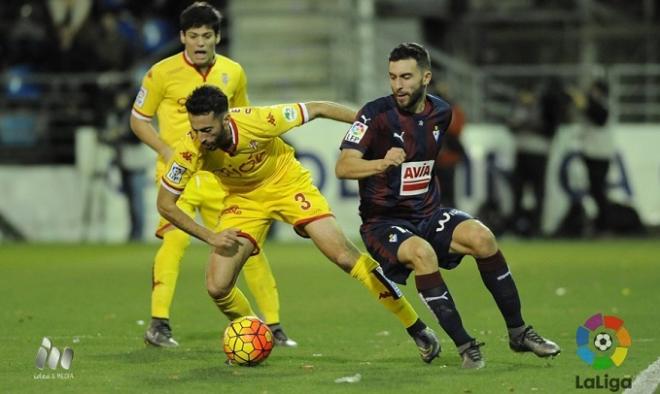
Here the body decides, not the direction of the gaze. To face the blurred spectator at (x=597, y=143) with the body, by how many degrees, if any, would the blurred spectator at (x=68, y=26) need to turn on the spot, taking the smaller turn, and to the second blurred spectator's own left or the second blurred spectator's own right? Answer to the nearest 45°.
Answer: approximately 45° to the second blurred spectator's own left

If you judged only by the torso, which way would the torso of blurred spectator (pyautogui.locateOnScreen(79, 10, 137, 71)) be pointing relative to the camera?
toward the camera

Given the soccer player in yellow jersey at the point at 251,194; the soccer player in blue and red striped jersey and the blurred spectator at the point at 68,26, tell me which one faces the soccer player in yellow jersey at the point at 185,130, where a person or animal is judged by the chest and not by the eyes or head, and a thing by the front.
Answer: the blurred spectator

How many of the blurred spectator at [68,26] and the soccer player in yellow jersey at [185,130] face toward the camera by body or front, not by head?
2

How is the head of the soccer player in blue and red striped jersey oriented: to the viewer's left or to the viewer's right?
to the viewer's left

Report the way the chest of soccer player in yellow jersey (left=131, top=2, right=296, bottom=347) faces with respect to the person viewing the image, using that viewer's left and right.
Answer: facing the viewer
